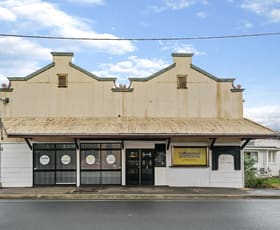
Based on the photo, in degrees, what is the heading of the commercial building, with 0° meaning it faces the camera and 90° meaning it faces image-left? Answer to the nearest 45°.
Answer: approximately 0°

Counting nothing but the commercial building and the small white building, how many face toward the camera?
2

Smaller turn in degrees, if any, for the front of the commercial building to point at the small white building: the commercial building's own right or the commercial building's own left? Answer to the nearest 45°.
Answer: approximately 135° to the commercial building's own left

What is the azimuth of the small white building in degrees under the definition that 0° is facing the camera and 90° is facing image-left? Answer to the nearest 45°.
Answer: approximately 0°
